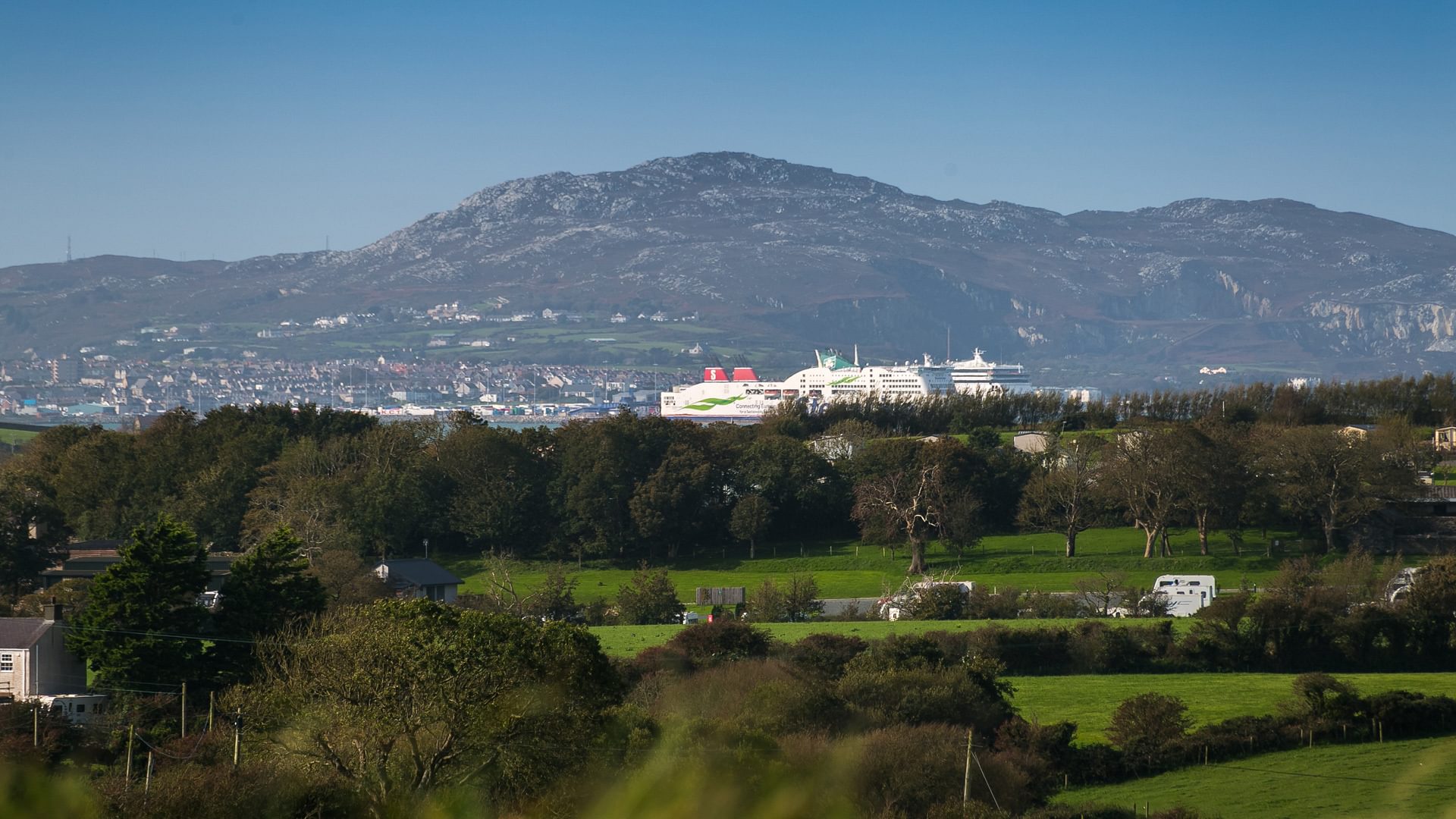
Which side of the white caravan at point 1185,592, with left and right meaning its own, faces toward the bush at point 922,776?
left

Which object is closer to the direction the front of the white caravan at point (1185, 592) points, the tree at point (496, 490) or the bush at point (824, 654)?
the tree

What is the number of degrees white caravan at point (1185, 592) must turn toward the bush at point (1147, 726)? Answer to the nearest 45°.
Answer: approximately 90° to its left

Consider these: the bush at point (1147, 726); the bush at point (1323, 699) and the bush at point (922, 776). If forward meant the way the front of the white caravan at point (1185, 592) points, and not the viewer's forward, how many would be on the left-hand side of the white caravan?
3

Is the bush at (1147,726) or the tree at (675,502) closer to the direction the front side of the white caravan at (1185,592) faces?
the tree

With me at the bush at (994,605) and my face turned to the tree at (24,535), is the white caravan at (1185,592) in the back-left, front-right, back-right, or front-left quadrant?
back-right

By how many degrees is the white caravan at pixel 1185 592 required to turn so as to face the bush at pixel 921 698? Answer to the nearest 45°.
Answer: approximately 90° to its left

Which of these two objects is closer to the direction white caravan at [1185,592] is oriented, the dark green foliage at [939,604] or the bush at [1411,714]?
the dark green foliage

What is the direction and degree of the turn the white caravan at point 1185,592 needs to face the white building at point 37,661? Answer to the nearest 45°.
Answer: approximately 45° to its left

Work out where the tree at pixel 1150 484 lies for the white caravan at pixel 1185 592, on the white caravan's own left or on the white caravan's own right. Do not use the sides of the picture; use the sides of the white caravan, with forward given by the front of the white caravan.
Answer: on the white caravan's own right

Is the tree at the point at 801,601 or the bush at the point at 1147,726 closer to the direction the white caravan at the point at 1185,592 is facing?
the tree

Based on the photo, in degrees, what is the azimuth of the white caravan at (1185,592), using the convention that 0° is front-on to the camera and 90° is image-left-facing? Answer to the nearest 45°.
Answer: approximately 90°

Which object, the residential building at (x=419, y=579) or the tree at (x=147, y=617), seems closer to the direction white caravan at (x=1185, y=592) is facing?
the residential building

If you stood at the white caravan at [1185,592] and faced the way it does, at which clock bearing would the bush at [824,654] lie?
The bush is roughly at 10 o'clock from the white caravan.

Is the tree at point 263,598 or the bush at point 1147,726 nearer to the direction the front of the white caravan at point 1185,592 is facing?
the tree
